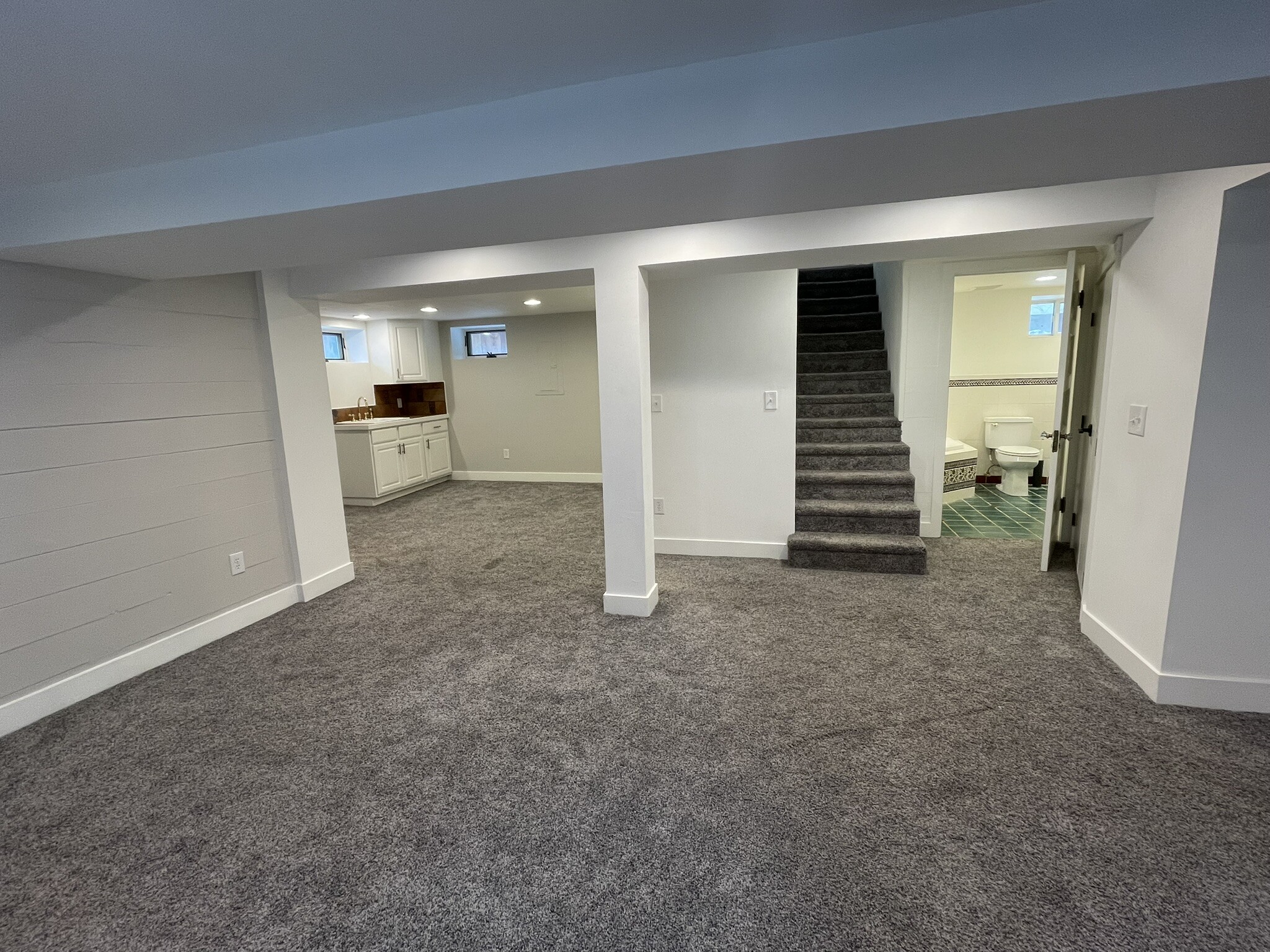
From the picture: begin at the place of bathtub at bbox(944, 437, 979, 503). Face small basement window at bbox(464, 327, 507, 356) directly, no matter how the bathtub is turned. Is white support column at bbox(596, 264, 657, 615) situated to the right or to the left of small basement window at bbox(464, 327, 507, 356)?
left

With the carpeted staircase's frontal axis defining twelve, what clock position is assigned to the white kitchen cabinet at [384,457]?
The white kitchen cabinet is roughly at 3 o'clock from the carpeted staircase.

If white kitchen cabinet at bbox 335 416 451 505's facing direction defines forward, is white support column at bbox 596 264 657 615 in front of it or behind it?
in front

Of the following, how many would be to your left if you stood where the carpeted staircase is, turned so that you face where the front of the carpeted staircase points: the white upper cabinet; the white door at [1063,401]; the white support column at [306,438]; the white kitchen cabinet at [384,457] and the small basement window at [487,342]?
1

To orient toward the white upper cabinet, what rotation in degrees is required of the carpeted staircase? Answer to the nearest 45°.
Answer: approximately 90° to its right

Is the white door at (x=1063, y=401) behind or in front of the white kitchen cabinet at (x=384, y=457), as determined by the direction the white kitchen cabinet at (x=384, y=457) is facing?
in front

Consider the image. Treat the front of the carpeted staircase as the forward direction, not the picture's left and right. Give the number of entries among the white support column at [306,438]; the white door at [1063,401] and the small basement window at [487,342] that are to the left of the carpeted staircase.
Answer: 1

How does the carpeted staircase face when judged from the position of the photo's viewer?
facing the viewer

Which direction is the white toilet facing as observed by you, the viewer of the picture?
facing the viewer and to the right of the viewer

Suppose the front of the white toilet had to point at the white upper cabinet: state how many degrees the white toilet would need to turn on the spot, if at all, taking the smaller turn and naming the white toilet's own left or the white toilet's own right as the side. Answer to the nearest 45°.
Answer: approximately 90° to the white toilet's own right

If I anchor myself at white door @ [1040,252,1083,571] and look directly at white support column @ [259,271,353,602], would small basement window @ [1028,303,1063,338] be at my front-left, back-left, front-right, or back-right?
back-right

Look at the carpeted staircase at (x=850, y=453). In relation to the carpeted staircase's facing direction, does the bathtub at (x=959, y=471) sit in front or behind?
behind

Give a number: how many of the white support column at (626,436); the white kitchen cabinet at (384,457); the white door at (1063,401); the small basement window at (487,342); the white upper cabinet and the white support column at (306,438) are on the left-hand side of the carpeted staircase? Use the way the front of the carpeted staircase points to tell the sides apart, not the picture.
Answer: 1

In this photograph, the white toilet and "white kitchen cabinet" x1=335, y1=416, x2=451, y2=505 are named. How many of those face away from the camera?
0

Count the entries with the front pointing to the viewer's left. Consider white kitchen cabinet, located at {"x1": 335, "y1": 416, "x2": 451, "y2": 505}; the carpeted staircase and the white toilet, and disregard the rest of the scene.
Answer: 0

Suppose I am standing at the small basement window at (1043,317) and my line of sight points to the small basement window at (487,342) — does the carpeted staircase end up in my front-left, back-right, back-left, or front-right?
front-left

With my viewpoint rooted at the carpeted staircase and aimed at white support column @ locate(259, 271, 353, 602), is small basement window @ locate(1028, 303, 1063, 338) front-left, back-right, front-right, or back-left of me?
back-right
